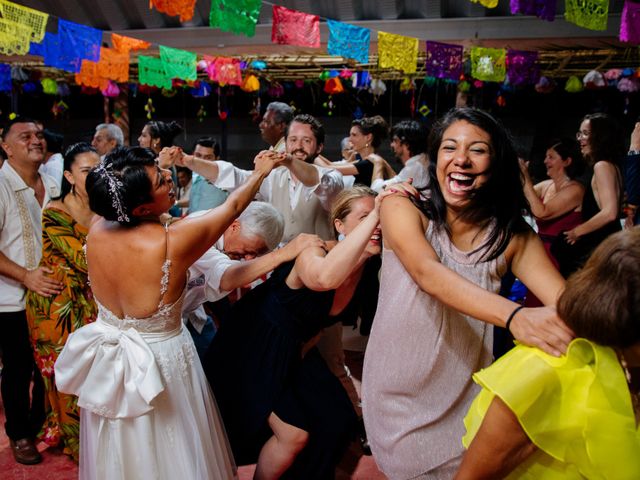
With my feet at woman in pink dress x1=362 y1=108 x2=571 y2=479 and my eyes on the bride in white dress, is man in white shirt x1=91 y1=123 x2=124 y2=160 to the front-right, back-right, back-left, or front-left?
front-right

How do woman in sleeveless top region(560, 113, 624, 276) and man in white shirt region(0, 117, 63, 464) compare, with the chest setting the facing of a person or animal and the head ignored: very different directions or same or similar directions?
very different directions

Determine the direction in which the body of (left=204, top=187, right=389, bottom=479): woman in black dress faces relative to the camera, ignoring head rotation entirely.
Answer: to the viewer's right

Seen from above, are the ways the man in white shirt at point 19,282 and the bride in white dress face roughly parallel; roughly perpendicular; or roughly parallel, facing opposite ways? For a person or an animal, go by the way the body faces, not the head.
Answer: roughly perpendicular

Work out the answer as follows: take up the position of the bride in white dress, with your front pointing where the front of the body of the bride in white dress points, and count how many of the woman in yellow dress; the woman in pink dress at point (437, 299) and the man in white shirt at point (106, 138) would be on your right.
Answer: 2

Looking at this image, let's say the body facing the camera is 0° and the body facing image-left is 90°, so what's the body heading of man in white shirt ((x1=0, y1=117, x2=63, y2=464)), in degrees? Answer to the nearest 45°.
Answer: approximately 315°

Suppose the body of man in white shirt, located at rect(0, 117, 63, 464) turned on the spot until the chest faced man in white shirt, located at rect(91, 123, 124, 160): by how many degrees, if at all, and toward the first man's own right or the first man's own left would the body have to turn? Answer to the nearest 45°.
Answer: approximately 90° to the first man's own left

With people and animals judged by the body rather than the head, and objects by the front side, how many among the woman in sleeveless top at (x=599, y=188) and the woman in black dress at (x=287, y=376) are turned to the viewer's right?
1

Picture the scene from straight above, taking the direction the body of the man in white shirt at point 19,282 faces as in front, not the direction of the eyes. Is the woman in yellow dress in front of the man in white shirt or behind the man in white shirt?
in front

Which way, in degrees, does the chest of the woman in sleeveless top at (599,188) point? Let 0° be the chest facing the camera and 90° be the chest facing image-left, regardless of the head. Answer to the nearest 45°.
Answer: approximately 90°

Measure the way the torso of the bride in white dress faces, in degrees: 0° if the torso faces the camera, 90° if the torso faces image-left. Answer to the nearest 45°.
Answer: approximately 225°

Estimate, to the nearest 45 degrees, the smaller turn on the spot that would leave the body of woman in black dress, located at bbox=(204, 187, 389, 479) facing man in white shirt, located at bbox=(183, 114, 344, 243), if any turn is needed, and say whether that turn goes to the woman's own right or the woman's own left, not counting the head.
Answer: approximately 90° to the woman's own left

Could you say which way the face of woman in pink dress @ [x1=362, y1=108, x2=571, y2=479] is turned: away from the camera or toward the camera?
toward the camera

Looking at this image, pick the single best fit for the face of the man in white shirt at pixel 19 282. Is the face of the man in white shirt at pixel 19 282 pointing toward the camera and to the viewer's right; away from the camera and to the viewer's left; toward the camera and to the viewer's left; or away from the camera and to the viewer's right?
toward the camera and to the viewer's right
